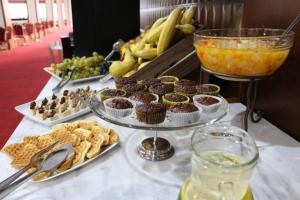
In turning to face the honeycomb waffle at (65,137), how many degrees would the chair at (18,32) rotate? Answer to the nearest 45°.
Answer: approximately 45° to its right

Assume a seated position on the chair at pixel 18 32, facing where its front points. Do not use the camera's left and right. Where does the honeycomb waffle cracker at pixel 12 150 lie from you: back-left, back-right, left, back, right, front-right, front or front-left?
front-right

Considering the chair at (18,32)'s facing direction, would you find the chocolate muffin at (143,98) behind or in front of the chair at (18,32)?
in front

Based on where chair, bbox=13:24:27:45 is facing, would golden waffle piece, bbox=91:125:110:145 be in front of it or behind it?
in front

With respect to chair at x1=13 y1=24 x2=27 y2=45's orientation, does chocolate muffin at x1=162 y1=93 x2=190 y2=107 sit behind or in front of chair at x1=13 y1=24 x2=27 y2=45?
in front

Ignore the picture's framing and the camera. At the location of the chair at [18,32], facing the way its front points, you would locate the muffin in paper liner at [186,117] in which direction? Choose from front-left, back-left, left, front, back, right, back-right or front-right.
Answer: front-right

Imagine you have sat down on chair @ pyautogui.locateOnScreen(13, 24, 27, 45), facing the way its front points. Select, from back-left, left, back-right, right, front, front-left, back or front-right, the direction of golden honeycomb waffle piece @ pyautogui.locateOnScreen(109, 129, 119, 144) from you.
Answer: front-right

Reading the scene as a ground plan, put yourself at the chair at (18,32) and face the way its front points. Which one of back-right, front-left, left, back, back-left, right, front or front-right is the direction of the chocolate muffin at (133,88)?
front-right

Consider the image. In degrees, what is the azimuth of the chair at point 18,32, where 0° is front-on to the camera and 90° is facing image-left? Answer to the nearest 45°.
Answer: approximately 315°
